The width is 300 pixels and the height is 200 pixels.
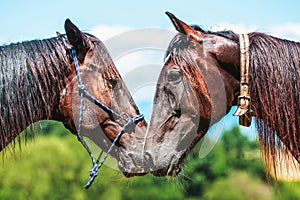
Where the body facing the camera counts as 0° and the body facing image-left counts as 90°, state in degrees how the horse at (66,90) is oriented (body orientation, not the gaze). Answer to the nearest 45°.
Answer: approximately 270°

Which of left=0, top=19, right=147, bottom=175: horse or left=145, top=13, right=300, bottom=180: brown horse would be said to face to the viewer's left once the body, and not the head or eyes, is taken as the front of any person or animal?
the brown horse

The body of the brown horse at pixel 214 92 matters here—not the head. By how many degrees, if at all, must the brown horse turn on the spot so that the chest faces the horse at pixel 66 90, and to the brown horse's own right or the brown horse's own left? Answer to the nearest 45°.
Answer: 0° — it already faces it

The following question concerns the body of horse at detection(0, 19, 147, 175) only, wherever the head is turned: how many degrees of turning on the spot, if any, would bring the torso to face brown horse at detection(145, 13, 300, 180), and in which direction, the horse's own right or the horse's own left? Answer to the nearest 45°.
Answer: approximately 45° to the horse's own right

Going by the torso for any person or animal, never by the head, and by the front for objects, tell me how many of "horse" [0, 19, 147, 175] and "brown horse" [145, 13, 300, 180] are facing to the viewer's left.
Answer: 1

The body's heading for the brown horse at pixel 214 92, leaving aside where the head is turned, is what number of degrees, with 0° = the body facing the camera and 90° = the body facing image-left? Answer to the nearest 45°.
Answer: approximately 90°

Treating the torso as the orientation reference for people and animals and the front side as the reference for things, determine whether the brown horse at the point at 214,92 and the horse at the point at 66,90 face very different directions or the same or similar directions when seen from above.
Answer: very different directions
